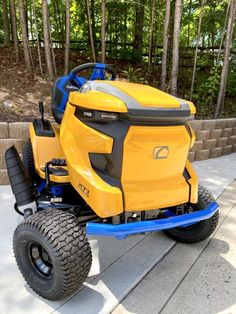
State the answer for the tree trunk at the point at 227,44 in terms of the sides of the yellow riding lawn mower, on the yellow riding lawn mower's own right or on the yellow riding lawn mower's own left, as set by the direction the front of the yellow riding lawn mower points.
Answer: on the yellow riding lawn mower's own left

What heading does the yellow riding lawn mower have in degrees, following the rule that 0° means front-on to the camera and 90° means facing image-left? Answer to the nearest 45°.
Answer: approximately 315°

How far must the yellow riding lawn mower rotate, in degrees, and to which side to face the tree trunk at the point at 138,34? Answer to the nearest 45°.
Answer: approximately 135° to its left

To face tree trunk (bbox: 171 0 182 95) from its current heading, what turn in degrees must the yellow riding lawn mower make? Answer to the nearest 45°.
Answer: approximately 135° to its left

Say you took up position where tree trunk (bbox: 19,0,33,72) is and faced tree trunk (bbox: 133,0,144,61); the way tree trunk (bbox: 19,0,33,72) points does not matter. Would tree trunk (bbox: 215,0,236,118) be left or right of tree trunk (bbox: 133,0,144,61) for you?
right

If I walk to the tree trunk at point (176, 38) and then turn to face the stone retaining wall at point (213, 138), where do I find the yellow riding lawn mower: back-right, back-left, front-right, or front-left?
front-right

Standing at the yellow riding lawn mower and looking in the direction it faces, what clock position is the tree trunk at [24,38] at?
The tree trunk is roughly at 7 o'clock from the yellow riding lawn mower.

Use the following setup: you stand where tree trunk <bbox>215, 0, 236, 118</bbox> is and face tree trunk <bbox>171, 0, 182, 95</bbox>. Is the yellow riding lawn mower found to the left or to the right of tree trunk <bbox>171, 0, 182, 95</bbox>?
left
